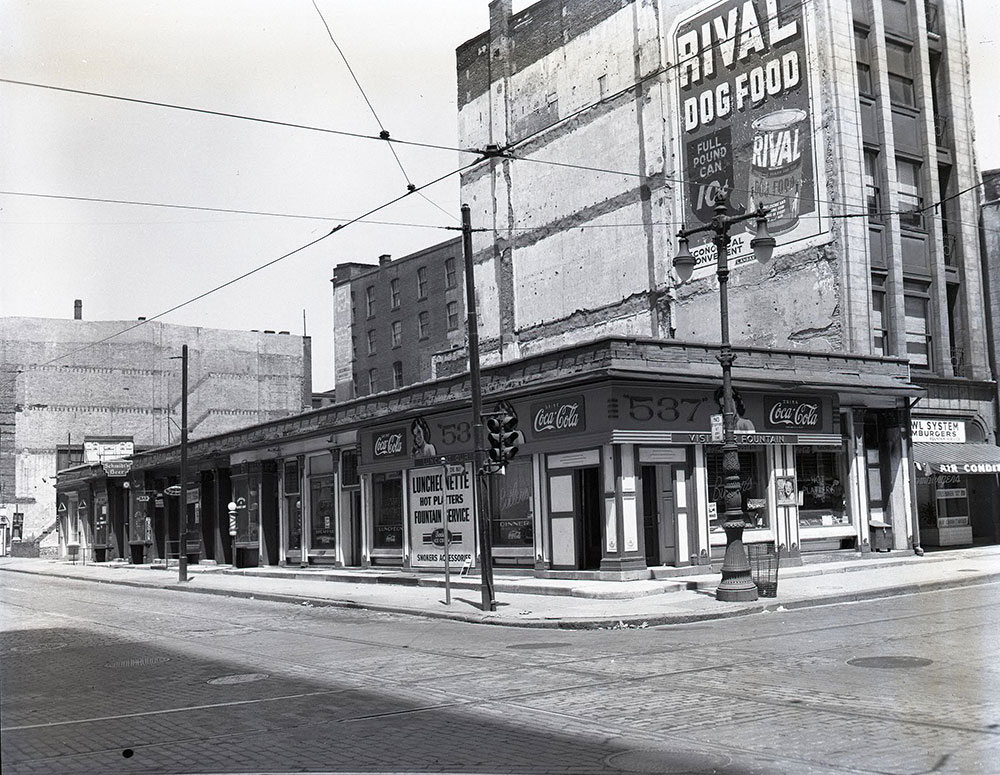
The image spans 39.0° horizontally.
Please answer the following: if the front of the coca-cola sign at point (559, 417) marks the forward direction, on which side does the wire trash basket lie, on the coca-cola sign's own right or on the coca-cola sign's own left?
on the coca-cola sign's own left

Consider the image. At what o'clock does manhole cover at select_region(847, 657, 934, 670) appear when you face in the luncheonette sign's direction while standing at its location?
The manhole cover is roughly at 10 o'clock from the luncheonette sign.

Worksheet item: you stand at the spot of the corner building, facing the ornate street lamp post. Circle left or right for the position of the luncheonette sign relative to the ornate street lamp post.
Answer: right

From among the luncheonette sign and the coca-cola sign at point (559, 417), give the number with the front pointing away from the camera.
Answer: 0

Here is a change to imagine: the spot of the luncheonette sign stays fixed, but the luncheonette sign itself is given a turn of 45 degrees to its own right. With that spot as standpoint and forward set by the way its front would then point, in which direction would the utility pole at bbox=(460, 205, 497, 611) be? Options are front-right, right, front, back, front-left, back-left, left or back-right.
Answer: left

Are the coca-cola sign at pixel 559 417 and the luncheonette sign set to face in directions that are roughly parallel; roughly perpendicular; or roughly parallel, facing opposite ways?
roughly parallel

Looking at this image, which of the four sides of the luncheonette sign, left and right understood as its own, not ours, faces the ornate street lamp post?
left

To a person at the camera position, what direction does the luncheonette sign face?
facing the viewer and to the left of the viewer

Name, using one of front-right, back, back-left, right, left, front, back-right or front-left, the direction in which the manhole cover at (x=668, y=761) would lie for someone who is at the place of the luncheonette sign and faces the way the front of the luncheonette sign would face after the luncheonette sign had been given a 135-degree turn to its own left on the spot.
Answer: right
